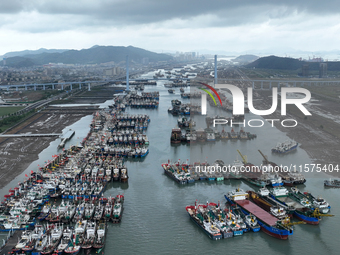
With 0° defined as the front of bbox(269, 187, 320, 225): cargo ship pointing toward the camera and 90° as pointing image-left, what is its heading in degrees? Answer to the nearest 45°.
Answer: approximately 315°

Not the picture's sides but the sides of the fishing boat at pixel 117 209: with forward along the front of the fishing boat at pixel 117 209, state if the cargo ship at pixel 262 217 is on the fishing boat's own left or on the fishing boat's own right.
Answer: on the fishing boat's own right

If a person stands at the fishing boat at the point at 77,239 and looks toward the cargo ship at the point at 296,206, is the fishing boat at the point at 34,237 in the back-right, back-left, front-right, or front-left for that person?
back-left

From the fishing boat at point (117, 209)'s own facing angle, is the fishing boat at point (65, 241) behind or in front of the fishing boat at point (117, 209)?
behind

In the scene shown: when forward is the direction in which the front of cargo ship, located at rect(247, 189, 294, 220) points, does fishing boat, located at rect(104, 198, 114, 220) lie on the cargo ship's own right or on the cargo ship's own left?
on the cargo ship's own left

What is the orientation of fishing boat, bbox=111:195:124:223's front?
away from the camera

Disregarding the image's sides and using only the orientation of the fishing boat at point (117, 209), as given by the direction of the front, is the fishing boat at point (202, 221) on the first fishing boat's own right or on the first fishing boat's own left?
on the first fishing boat's own right

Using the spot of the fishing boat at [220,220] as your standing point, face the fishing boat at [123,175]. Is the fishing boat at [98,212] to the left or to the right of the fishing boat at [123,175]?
left
